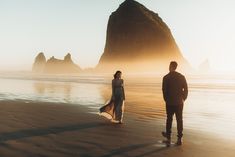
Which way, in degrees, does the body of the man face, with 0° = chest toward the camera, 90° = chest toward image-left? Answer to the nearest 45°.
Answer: approximately 180°

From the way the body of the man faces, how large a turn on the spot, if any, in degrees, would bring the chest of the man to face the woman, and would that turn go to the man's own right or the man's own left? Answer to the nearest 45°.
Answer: approximately 45° to the man's own left
